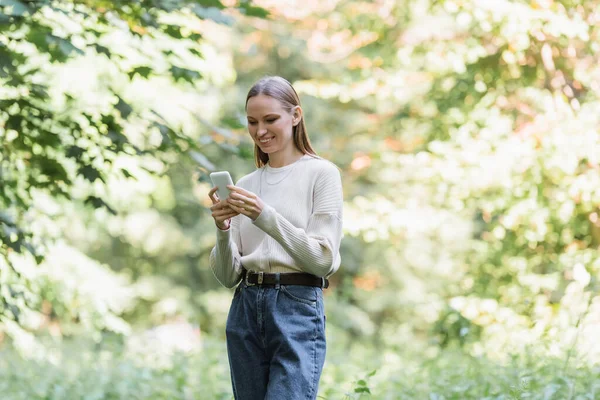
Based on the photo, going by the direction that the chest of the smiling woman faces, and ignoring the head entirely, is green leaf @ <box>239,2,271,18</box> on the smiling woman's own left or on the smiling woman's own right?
on the smiling woman's own right

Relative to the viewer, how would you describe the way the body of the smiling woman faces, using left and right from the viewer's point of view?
facing the viewer and to the left of the viewer

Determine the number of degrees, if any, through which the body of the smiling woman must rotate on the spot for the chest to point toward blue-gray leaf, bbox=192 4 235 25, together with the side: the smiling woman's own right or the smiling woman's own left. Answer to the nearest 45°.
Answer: approximately 135° to the smiling woman's own right

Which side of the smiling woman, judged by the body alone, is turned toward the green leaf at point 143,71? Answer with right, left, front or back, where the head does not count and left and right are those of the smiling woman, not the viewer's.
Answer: right

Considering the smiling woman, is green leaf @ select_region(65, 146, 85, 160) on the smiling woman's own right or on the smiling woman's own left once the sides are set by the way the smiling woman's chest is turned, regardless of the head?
on the smiling woman's own right

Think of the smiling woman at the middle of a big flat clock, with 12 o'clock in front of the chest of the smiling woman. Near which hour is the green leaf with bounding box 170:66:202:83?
The green leaf is roughly at 4 o'clock from the smiling woman.

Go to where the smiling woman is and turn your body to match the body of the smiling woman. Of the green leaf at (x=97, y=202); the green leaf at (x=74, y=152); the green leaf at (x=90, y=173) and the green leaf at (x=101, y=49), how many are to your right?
4

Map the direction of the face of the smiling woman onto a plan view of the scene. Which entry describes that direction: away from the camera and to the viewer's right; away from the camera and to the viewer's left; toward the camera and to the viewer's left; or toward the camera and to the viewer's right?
toward the camera and to the viewer's left

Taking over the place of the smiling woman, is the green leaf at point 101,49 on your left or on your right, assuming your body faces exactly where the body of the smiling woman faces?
on your right
